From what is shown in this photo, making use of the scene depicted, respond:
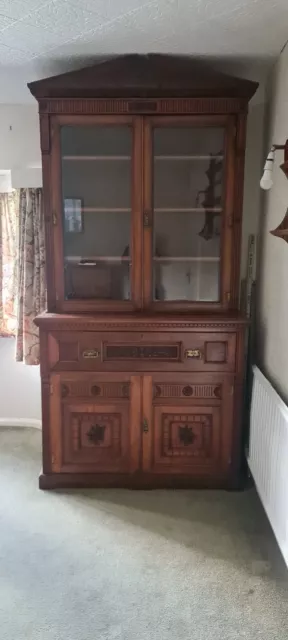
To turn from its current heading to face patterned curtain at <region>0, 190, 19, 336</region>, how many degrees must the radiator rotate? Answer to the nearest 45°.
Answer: approximately 45° to its right

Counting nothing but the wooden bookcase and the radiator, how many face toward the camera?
1

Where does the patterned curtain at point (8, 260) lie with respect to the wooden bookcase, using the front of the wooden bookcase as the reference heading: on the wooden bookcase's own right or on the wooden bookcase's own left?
on the wooden bookcase's own right

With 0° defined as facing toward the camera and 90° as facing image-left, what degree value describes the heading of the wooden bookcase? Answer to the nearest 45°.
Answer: approximately 0°

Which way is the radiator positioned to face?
to the viewer's left

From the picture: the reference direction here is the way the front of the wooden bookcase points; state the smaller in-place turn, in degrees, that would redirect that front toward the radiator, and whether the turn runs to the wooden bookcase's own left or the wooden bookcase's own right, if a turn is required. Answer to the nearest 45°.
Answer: approximately 45° to the wooden bookcase's own left

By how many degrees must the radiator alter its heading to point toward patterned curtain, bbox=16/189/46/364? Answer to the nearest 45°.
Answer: approximately 45° to its right
